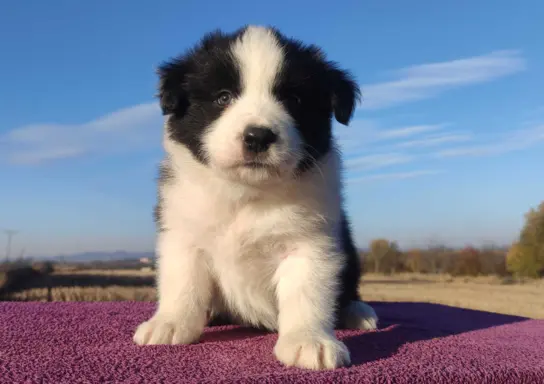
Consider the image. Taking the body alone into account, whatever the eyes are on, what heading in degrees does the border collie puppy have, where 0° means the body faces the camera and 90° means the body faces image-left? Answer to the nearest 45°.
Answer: approximately 0°
